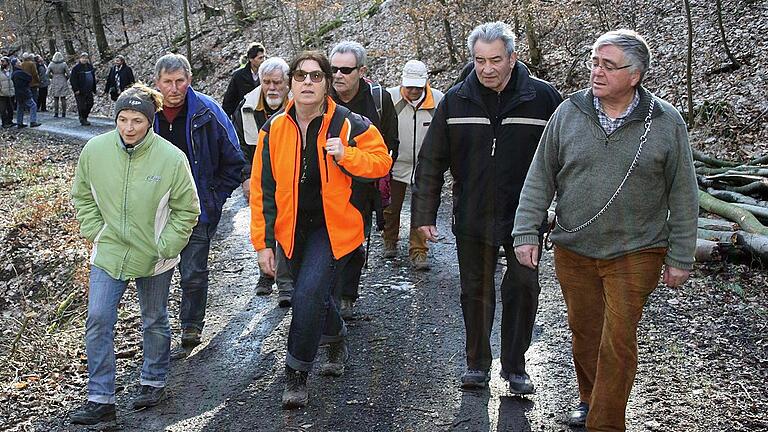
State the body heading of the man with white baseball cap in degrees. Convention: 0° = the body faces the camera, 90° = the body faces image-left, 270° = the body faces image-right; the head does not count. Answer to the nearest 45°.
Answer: approximately 0°

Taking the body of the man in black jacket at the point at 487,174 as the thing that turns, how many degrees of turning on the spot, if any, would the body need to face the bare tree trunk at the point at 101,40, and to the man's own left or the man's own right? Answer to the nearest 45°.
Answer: approximately 135° to the man's own right

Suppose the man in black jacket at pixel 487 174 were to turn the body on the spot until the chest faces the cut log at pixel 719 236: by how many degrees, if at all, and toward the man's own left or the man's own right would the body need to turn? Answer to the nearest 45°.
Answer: approximately 135° to the man's own left

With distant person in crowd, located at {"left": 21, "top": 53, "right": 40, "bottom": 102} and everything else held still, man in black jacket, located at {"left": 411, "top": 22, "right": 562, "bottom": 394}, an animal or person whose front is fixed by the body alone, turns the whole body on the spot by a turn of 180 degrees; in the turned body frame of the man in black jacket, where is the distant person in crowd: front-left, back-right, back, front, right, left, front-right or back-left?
front-left

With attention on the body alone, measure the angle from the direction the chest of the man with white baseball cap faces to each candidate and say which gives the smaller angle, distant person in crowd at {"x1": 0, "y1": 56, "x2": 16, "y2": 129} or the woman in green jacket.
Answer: the woman in green jacket

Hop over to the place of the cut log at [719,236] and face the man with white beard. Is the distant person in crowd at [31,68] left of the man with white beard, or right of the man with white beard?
right

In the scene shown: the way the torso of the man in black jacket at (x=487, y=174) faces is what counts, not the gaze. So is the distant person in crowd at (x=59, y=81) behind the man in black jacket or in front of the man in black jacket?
behind

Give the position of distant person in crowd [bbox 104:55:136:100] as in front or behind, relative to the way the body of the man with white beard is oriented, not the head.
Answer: behind

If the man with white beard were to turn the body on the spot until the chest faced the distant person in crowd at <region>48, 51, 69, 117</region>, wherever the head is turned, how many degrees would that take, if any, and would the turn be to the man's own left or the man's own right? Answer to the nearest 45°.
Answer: approximately 180°

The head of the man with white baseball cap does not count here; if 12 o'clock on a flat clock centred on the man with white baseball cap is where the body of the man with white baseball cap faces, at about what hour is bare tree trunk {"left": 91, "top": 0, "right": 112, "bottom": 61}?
The bare tree trunk is roughly at 5 o'clock from the man with white baseball cap.
